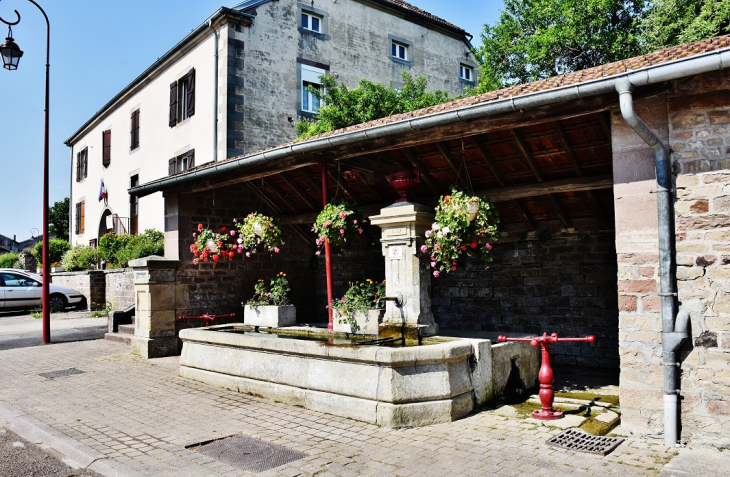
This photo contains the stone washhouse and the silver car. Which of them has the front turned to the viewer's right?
the silver car

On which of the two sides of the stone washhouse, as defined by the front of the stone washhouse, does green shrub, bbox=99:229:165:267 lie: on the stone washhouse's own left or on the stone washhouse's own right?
on the stone washhouse's own right

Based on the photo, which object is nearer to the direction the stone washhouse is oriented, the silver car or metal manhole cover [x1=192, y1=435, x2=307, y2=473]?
the metal manhole cover

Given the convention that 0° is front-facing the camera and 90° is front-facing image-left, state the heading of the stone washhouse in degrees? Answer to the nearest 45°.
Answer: approximately 45°

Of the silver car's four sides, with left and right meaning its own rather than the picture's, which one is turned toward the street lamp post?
right

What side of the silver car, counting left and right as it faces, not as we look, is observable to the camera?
right

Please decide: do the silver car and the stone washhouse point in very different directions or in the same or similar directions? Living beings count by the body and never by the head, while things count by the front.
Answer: very different directions

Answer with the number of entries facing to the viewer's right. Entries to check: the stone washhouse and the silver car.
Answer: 1

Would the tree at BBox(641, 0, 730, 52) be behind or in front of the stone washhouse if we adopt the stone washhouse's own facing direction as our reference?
behind

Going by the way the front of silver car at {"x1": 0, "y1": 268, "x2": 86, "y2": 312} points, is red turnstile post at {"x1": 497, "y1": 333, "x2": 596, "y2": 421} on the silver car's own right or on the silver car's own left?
on the silver car's own right

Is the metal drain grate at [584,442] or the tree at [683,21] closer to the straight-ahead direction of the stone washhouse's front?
the metal drain grate
